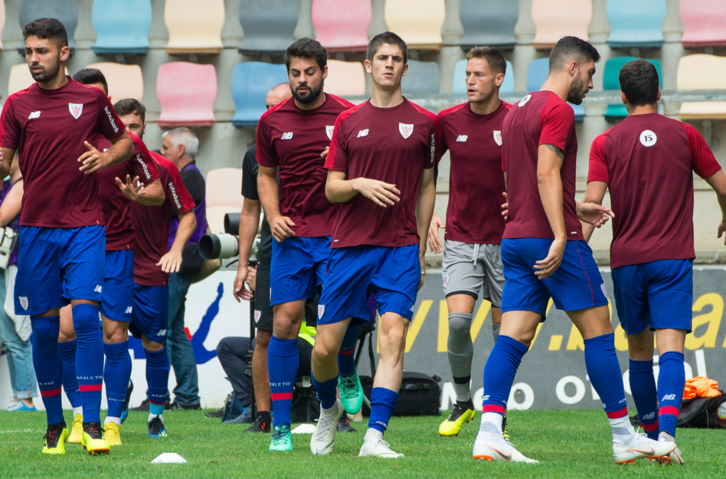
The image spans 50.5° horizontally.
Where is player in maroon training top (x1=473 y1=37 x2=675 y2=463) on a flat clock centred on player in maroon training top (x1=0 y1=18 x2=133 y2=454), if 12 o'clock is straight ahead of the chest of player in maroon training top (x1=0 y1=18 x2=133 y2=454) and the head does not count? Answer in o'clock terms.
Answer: player in maroon training top (x1=473 y1=37 x2=675 y2=463) is roughly at 10 o'clock from player in maroon training top (x1=0 y1=18 x2=133 y2=454).

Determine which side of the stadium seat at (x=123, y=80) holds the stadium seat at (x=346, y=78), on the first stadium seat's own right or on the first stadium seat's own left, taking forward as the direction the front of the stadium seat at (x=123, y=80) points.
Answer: on the first stadium seat's own left

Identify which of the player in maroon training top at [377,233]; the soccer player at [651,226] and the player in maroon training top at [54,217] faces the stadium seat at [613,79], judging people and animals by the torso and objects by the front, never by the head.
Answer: the soccer player

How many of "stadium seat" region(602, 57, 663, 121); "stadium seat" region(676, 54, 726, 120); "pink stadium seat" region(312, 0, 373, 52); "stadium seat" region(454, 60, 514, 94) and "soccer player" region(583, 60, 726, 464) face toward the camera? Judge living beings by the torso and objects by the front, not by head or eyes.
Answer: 4

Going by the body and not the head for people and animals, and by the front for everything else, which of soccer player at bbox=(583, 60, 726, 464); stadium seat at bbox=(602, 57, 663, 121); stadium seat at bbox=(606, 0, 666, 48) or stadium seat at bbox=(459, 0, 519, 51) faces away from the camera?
the soccer player

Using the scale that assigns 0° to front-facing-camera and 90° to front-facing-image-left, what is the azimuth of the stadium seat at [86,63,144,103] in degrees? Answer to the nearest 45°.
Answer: approximately 0°

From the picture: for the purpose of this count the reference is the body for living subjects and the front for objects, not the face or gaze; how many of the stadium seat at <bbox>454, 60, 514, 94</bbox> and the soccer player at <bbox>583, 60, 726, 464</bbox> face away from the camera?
1

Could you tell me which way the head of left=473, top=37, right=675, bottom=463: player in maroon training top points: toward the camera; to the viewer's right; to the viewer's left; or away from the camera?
to the viewer's right

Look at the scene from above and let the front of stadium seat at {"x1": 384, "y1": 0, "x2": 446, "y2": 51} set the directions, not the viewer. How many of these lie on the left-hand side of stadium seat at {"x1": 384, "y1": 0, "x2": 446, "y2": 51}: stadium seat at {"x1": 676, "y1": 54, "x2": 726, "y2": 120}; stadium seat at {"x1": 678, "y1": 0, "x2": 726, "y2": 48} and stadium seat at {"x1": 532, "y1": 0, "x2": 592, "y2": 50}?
3

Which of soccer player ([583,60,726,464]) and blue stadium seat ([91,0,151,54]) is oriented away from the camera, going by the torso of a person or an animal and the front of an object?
the soccer player
